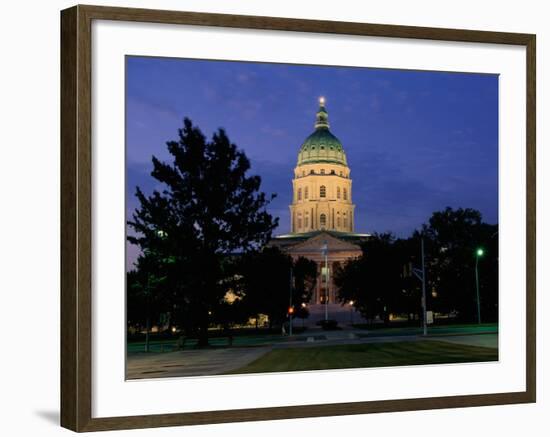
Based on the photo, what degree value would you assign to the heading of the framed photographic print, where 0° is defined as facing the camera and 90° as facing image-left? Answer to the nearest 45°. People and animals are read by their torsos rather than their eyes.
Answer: approximately 315°
